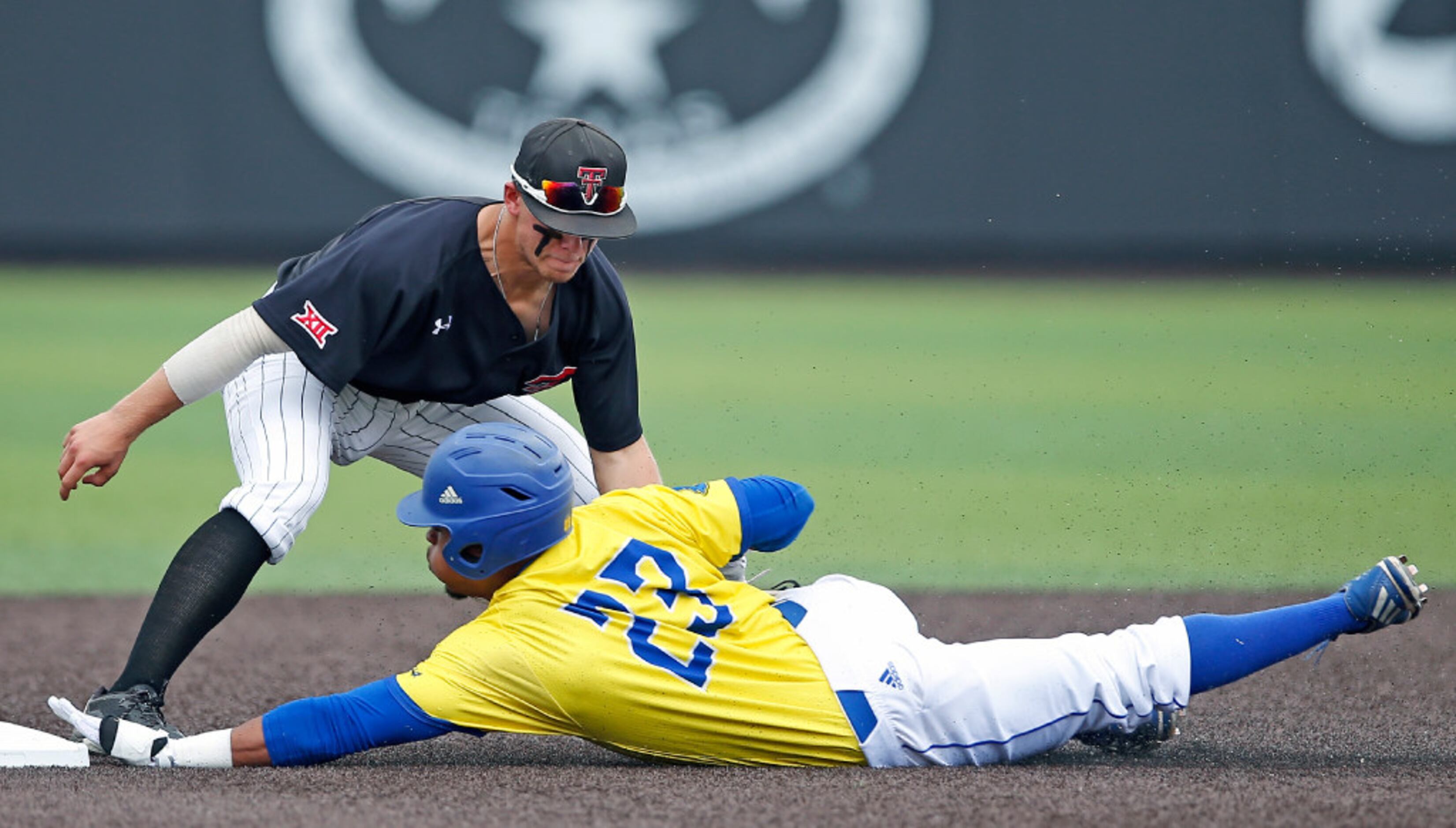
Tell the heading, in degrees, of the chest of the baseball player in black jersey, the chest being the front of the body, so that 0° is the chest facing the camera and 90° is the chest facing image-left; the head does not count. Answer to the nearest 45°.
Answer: approximately 315°
